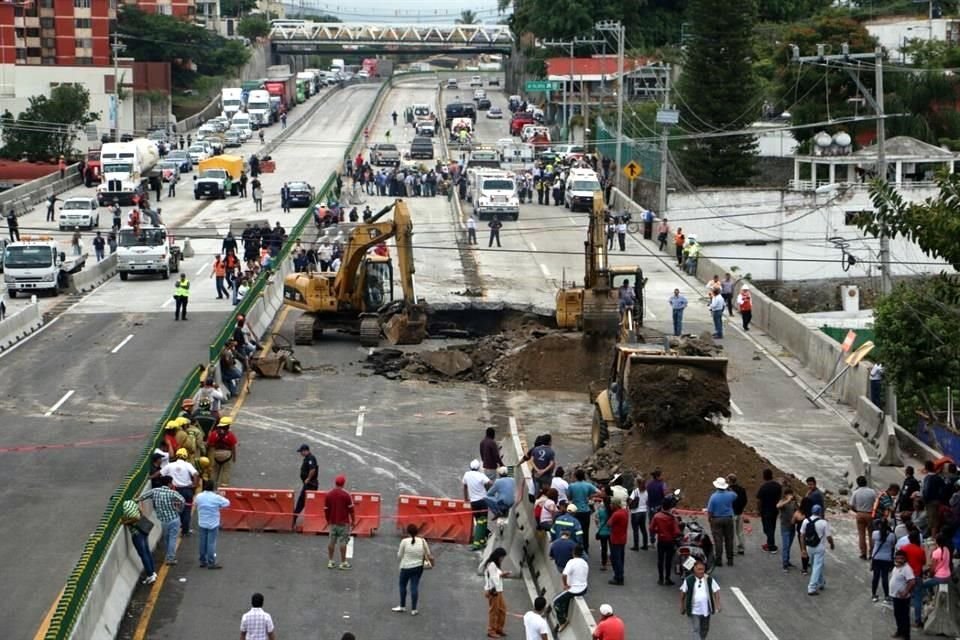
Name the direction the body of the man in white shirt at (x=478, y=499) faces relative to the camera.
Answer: away from the camera

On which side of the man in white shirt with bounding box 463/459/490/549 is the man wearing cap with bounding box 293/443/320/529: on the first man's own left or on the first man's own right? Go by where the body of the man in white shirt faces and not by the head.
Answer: on the first man's own left

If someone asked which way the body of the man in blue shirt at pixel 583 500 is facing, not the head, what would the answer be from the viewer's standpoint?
away from the camera

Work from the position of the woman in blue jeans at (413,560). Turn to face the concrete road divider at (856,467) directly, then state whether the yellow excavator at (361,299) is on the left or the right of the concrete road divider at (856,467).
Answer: left

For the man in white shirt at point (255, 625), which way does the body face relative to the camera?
away from the camera

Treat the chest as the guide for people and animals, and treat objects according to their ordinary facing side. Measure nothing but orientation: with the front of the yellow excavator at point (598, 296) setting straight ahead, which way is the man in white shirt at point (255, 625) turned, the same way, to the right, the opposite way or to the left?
the opposite way

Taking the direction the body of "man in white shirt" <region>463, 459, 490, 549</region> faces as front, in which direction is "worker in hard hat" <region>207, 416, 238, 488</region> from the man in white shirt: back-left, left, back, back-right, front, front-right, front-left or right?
front-left

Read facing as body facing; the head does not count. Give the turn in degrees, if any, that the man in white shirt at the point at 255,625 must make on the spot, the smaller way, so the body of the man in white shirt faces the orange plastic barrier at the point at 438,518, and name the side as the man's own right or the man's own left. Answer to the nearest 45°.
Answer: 0° — they already face it

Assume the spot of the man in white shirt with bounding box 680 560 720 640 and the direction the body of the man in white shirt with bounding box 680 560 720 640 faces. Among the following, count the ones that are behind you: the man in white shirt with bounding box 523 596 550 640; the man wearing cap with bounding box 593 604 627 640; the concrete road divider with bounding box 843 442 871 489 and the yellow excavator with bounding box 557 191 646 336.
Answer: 2

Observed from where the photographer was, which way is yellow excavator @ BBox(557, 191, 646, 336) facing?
facing the viewer

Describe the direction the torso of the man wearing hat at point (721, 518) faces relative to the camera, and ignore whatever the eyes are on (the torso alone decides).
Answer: away from the camera

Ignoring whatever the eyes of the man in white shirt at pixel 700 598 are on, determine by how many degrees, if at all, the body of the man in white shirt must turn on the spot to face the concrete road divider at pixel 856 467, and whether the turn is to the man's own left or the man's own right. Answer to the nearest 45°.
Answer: approximately 180°

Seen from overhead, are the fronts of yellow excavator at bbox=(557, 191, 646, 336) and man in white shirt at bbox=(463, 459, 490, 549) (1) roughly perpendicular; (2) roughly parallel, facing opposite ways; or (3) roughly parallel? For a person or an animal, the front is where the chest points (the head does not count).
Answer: roughly parallel, facing opposite ways

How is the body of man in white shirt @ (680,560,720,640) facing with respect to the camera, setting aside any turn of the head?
toward the camera

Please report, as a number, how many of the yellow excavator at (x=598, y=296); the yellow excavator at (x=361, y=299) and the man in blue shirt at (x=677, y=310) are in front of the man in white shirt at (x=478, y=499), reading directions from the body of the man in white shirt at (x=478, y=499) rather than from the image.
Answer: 3

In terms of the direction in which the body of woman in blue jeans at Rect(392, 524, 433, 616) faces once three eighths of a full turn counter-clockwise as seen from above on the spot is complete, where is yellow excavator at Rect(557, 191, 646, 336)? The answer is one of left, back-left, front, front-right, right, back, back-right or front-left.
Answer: back-right

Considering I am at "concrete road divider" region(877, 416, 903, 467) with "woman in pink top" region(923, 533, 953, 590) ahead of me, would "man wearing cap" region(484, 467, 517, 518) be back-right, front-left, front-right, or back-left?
front-right

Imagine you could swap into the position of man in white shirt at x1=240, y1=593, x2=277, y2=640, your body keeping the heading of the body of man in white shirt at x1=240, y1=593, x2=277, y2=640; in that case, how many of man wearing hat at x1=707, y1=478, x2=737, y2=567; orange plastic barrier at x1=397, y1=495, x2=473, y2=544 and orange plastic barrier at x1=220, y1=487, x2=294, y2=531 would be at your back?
0

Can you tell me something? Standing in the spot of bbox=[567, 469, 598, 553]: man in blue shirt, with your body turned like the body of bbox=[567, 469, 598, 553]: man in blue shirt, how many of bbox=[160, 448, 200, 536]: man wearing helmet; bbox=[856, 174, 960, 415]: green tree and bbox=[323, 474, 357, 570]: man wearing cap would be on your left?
2

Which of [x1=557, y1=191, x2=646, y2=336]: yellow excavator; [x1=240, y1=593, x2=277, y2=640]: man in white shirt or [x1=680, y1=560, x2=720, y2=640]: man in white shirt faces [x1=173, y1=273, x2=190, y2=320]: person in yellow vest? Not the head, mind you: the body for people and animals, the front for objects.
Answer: [x1=240, y1=593, x2=277, y2=640]: man in white shirt
